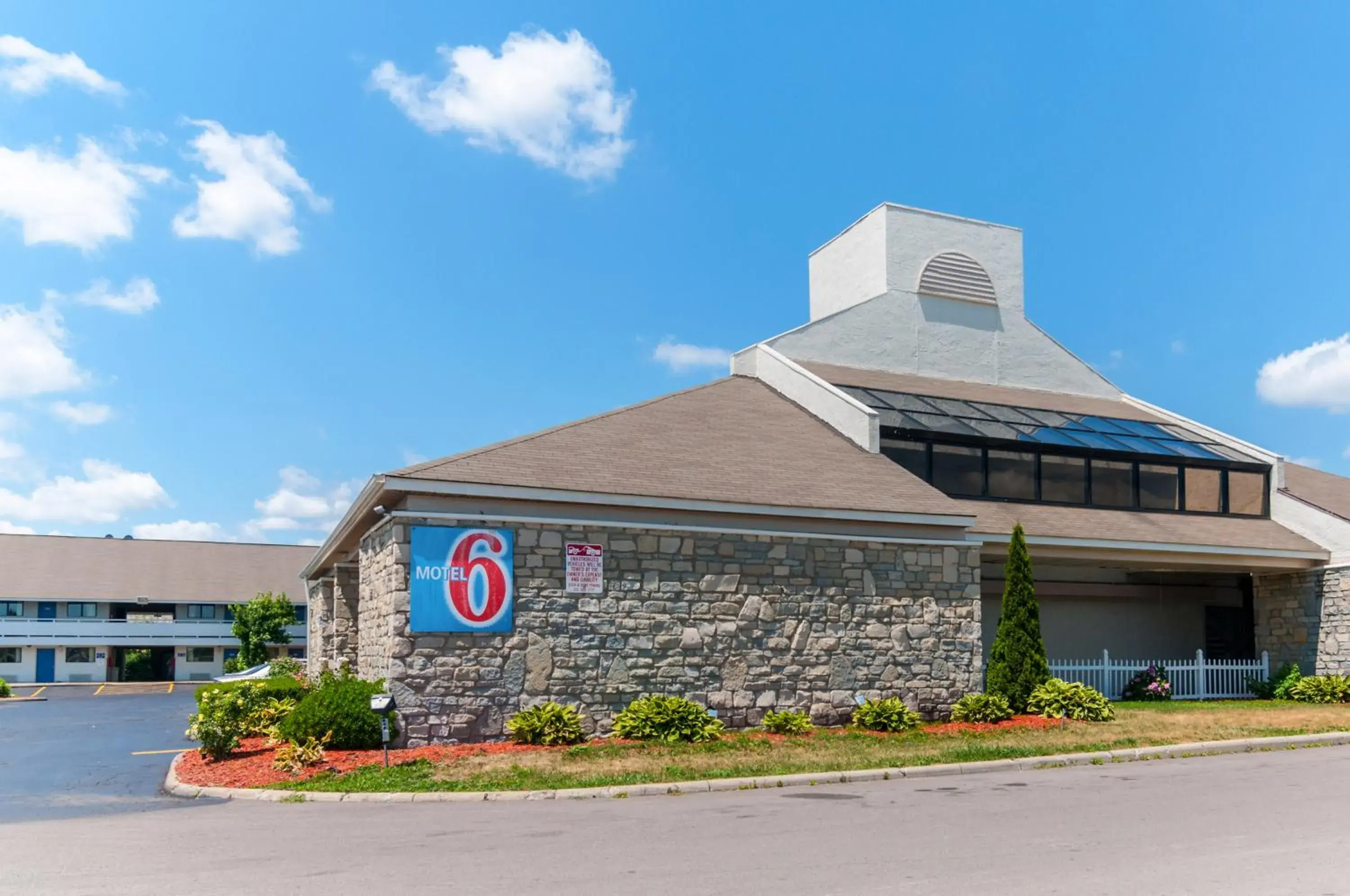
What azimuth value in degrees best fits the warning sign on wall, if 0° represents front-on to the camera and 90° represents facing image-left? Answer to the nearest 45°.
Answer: approximately 0°

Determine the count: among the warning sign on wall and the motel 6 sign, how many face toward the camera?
2

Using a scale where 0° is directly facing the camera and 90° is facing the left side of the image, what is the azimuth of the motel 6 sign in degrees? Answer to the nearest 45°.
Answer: approximately 0°
